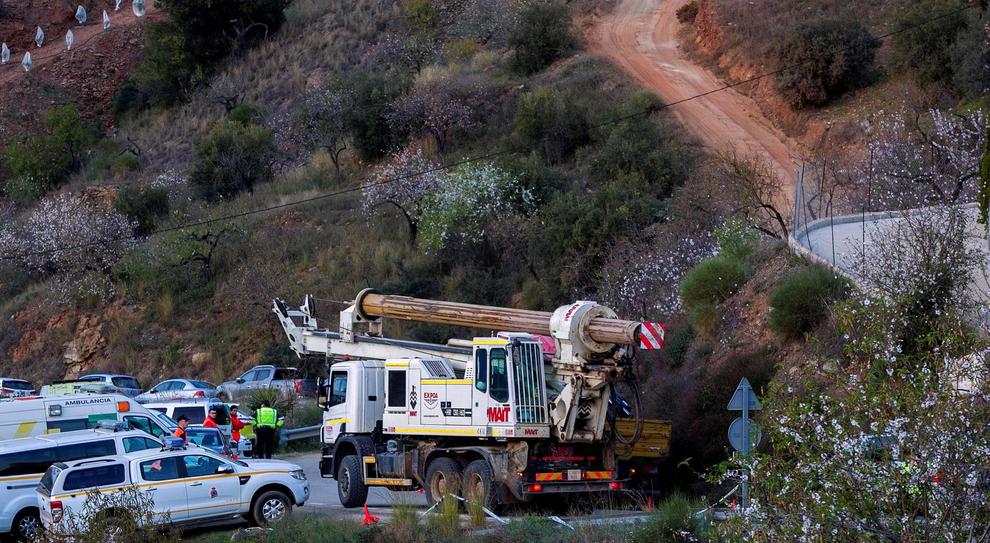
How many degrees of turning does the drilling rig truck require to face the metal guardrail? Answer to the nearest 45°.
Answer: approximately 45° to its right

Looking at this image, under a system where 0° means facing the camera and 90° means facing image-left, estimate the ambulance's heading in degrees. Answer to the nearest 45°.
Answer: approximately 270°

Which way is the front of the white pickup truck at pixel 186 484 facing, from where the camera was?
facing to the right of the viewer

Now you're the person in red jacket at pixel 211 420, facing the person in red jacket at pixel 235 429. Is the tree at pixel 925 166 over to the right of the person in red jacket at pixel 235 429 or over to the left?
left

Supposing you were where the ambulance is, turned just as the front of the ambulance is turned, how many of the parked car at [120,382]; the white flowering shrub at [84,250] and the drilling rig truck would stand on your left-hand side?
2

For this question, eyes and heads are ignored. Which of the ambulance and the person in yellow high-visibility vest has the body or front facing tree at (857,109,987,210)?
the ambulance
